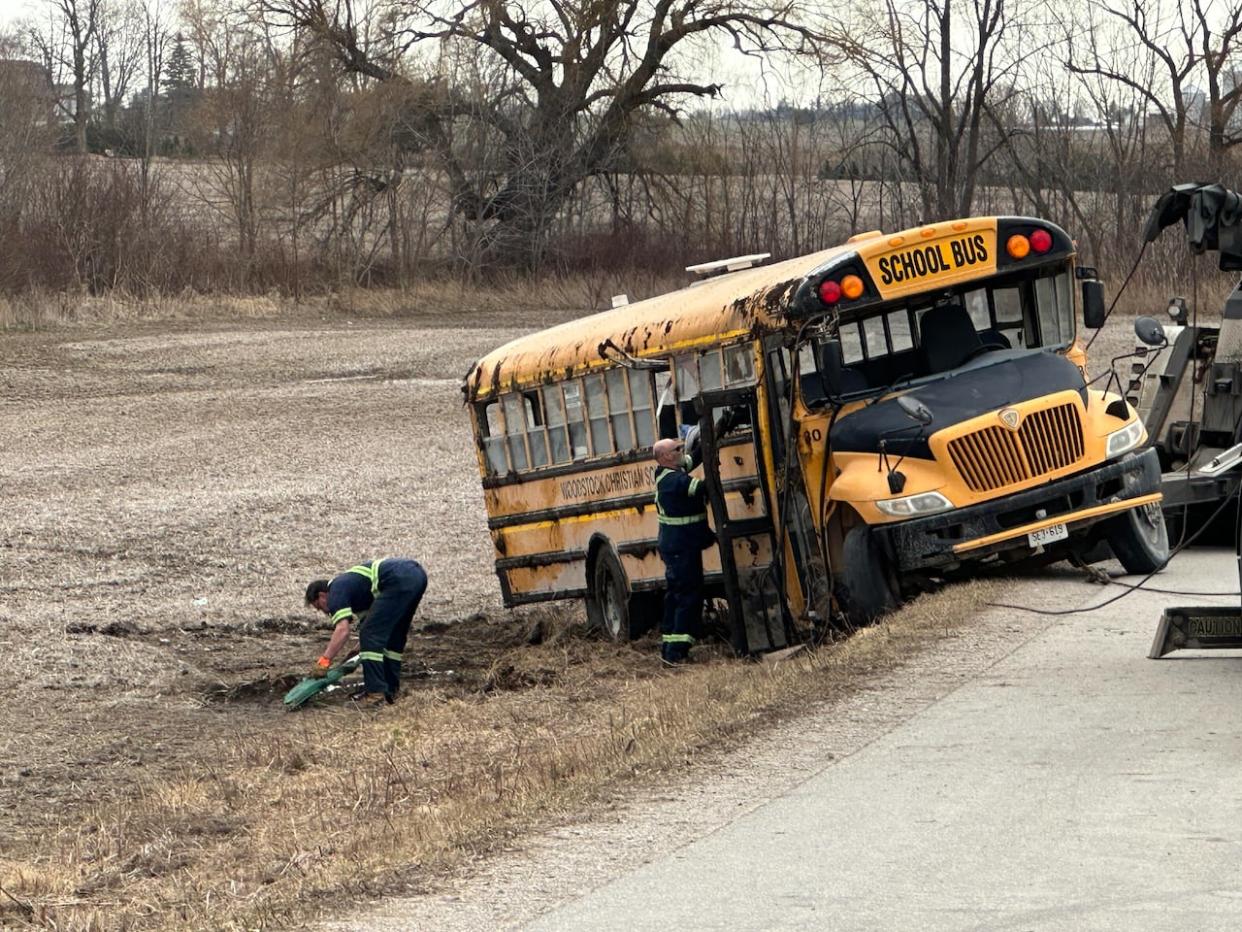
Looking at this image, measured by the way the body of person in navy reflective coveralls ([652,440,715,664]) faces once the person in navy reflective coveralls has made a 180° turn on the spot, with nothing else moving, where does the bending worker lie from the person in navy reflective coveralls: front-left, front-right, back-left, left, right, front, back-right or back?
front-right

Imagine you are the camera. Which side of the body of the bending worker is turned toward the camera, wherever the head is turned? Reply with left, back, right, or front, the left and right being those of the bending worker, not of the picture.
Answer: left

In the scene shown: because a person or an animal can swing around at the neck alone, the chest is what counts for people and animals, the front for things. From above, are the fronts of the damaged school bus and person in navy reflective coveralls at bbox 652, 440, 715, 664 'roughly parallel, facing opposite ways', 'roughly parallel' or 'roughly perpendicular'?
roughly perpendicular

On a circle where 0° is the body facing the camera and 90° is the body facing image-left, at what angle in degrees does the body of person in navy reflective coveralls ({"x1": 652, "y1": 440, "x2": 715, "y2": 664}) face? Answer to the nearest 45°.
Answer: approximately 225°

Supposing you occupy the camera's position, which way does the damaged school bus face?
facing the viewer and to the right of the viewer

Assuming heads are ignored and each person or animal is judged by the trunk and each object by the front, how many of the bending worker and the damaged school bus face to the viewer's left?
1

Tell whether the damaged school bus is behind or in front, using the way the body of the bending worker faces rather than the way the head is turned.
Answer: behind

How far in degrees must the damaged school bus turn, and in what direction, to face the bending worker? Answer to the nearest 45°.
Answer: approximately 135° to its right

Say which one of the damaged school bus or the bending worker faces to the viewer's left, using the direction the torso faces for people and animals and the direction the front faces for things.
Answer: the bending worker
